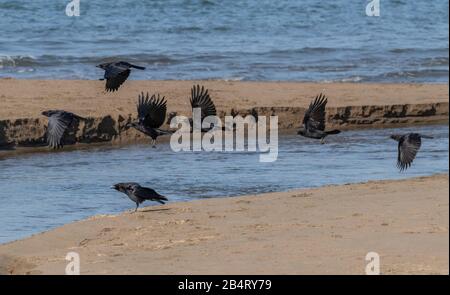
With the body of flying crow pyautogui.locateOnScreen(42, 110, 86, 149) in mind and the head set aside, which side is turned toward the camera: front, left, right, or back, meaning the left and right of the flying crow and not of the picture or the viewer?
left

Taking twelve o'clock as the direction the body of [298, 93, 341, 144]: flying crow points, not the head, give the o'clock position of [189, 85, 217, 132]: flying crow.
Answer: [189, 85, 217, 132]: flying crow is roughly at 11 o'clock from [298, 93, 341, 144]: flying crow.

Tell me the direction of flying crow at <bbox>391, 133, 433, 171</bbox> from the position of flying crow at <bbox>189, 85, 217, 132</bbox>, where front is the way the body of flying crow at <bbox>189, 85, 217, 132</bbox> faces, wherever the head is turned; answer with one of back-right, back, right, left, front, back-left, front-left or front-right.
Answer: back

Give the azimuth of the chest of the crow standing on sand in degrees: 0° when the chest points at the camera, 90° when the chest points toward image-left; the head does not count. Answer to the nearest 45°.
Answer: approximately 90°

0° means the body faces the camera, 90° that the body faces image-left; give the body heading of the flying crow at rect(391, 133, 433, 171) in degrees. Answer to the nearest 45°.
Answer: approximately 90°

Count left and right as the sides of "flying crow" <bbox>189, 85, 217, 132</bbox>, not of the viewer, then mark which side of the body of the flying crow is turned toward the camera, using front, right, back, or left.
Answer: left

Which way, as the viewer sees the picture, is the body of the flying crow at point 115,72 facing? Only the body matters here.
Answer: to the viewer's left
